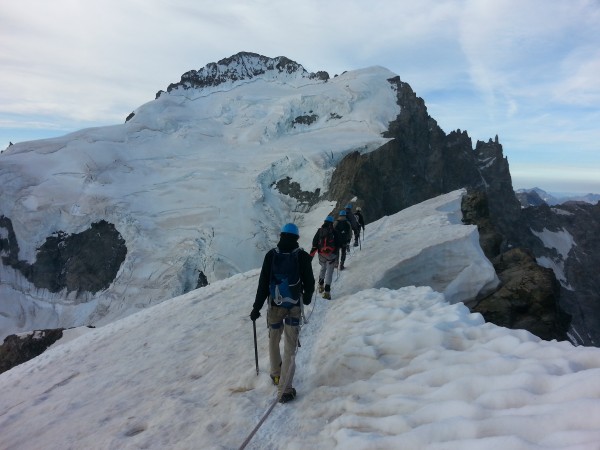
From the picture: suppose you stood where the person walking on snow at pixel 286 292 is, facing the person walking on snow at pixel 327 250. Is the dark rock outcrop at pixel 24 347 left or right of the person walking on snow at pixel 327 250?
left

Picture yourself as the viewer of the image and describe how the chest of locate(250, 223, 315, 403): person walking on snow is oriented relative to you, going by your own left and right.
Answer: facing away from the viewer

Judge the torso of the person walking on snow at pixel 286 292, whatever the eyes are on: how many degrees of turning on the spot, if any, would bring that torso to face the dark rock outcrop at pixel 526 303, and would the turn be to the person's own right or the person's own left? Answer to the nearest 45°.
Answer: approximately 45° to the person's own right

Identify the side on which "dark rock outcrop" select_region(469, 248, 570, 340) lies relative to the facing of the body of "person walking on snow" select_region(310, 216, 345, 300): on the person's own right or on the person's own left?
on the person's own right

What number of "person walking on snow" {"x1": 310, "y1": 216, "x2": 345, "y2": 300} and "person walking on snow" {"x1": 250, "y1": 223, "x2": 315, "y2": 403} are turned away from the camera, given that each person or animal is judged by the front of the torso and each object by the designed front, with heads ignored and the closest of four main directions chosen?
2

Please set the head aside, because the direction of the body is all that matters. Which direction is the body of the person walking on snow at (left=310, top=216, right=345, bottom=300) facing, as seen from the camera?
away from the camera

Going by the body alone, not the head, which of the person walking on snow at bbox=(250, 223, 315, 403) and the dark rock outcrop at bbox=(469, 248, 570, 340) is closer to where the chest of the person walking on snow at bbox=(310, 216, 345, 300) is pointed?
the dark rock outcrop

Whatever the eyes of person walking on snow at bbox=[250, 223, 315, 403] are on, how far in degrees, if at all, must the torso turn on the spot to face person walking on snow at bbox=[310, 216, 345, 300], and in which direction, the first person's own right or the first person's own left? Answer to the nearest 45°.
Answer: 0° — they already face them

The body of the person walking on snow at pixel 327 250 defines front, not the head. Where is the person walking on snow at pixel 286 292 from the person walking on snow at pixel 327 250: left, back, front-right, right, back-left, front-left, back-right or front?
back
